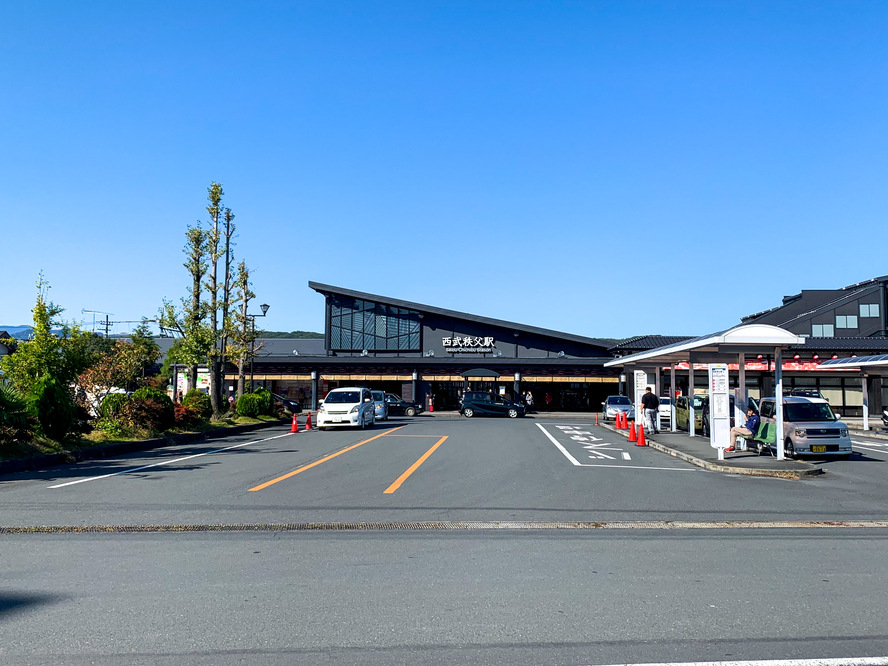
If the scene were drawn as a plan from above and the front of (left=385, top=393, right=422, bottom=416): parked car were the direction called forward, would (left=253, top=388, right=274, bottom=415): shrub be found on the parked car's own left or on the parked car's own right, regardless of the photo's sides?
on the parked car's own right

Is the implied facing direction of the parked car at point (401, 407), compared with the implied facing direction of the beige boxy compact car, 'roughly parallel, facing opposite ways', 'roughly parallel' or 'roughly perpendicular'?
roughly perpendicular

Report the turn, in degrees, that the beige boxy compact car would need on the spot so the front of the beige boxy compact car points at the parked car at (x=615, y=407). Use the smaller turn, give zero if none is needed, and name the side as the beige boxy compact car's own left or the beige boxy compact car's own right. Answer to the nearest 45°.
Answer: approximately 180°

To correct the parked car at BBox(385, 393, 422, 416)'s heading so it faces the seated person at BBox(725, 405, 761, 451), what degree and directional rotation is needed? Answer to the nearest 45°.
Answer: approximately 90° to its right

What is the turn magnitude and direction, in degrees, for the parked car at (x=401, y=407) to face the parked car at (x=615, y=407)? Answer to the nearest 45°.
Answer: approximately 45° to its right

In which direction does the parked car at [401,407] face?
to the viewer's right
